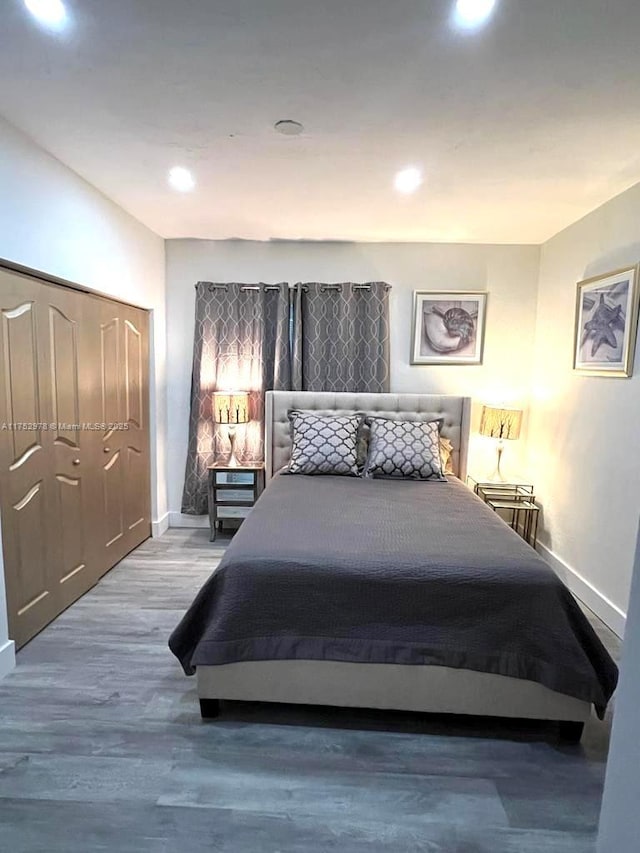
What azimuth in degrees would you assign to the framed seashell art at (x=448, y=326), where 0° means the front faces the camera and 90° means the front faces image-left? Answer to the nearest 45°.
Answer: approximately 0°

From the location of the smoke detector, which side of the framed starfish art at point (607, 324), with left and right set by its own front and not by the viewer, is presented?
front

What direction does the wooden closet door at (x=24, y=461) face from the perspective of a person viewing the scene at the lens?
facing the viewer and to the right of the viewer

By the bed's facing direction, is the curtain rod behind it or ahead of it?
behind

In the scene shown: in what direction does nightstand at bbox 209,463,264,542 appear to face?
toward the camera

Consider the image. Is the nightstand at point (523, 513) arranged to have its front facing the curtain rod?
no

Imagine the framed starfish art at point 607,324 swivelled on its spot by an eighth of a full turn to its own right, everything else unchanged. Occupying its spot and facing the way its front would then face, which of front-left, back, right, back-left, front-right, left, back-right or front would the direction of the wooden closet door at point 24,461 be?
front-left

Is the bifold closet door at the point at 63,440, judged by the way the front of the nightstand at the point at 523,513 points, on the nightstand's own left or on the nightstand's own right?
on the nightstand's own right

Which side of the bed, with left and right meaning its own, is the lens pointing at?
front

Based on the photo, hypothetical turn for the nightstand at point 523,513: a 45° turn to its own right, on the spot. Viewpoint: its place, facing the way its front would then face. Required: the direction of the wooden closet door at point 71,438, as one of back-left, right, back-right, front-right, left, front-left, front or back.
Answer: front

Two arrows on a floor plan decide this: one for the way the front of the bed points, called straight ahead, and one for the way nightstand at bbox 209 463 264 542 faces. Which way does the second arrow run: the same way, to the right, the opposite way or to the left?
the same way

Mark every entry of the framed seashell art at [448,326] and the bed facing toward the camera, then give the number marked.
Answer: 2

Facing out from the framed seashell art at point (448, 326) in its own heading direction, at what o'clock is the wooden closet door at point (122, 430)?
The wooden closet door is roughly at 2 o'clock from the framed seashell art.

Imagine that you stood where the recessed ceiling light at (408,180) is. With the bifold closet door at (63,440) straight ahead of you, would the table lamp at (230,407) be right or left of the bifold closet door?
right

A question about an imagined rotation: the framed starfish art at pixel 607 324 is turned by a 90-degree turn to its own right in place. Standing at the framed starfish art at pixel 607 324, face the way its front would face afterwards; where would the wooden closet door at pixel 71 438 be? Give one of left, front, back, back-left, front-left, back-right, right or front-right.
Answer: left

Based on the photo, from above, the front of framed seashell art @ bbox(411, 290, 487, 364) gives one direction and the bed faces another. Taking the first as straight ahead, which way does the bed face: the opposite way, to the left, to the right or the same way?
the same way
